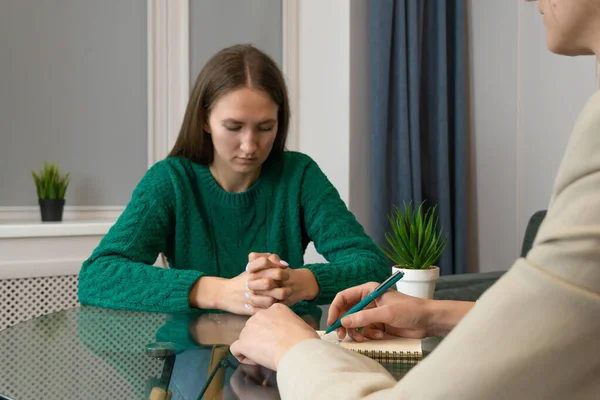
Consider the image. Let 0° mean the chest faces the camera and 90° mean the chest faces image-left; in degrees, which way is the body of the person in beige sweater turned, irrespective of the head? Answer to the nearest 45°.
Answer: approximately 90°

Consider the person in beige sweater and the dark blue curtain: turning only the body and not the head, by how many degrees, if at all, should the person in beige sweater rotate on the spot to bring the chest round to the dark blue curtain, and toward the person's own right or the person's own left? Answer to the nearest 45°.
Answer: approximately 90° to the person's own right
